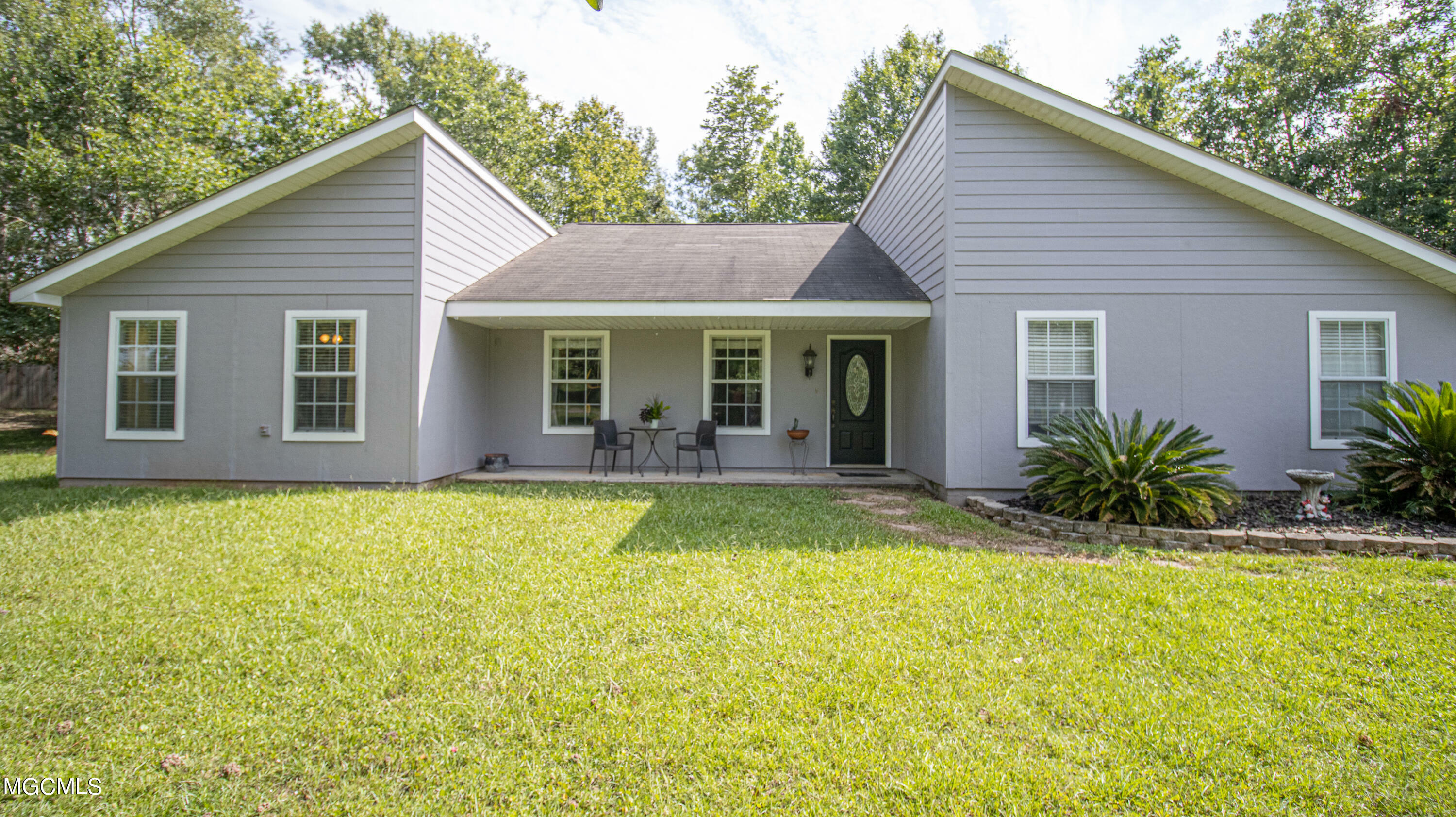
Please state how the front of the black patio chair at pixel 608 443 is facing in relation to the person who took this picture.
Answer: facing the viewer and to the right of the viewer

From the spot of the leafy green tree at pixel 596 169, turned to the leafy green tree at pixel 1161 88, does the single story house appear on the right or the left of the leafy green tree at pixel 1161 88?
right

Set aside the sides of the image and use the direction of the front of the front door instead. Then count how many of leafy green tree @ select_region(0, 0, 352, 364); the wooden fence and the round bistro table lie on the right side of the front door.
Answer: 3

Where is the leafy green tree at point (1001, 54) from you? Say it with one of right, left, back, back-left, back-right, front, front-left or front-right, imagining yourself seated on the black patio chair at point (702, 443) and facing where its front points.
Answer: back

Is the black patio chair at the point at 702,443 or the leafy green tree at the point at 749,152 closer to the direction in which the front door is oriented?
the black patio chair

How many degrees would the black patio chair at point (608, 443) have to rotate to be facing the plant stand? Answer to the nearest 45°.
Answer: approximately 45° to its left

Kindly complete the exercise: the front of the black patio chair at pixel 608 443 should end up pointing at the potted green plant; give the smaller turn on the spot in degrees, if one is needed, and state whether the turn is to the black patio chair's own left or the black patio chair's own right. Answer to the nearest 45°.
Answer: approximately 45° to the black patio chair's own left

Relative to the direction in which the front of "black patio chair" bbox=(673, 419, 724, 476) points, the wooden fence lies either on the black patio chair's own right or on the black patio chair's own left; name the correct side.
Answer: on the black patio chair's own right

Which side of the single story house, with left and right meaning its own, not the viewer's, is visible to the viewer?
front

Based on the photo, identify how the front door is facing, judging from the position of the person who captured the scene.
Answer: facing the viewer

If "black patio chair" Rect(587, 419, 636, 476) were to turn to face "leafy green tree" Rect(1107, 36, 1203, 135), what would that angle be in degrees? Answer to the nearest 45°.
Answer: approximately 90° to its left

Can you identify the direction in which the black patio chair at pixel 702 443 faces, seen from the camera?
facing the viewer and to the left of the viewer
